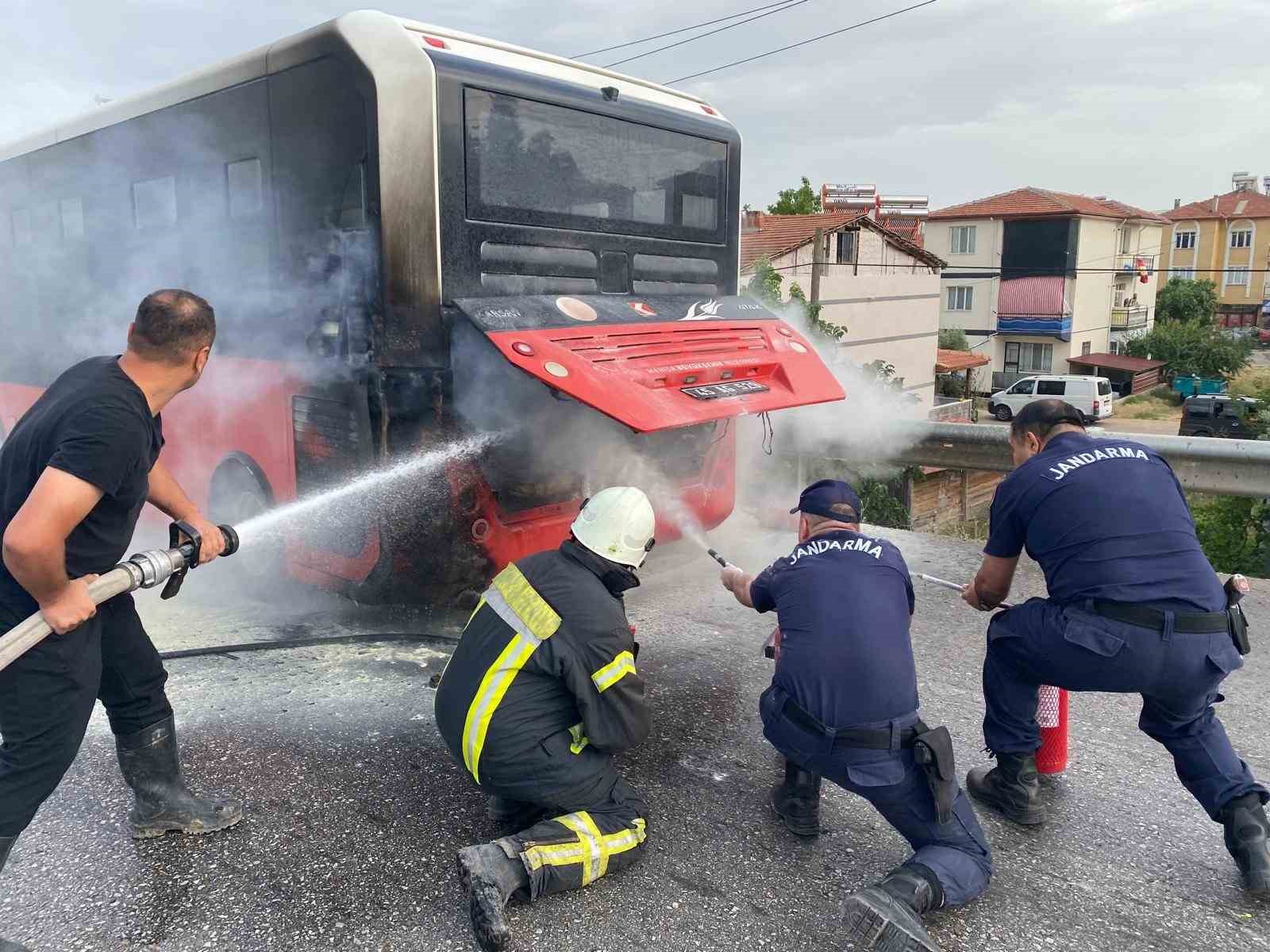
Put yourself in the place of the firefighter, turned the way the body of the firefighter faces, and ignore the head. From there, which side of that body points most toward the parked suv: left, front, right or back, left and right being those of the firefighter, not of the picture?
front

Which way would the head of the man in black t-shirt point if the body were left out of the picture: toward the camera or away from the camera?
away from the camera

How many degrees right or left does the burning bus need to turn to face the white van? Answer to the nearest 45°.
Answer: approximately 90° to its right

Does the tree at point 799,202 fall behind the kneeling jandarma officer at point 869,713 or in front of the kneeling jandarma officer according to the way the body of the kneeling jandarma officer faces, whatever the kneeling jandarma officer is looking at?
in front

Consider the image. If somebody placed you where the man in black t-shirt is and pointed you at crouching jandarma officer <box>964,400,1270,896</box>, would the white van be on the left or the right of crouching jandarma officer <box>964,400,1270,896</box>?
left

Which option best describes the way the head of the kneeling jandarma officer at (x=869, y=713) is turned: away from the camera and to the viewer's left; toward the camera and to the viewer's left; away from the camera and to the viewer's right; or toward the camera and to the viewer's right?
away from the camera and to the viewer's left

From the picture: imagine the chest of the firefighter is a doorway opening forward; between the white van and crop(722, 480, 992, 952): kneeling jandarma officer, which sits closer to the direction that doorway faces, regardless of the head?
the white van

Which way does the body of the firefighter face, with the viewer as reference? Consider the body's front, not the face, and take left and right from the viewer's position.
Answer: facing away from the viewer and to the right of the viewer

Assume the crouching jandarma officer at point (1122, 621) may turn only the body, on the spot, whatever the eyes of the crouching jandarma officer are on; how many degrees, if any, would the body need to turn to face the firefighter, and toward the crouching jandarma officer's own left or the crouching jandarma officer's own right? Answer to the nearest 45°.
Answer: approximately 90° to the crouching jandarma officer's own left

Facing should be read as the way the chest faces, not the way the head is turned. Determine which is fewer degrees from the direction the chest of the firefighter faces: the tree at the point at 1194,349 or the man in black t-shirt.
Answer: the tree

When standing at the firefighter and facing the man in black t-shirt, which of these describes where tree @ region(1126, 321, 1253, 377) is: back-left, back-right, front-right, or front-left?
back-right

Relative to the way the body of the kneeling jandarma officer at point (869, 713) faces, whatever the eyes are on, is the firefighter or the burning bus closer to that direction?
the burning bus

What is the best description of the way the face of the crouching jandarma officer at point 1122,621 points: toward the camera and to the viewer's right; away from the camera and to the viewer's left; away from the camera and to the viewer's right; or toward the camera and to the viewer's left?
away from the camera and to the viewer's left
